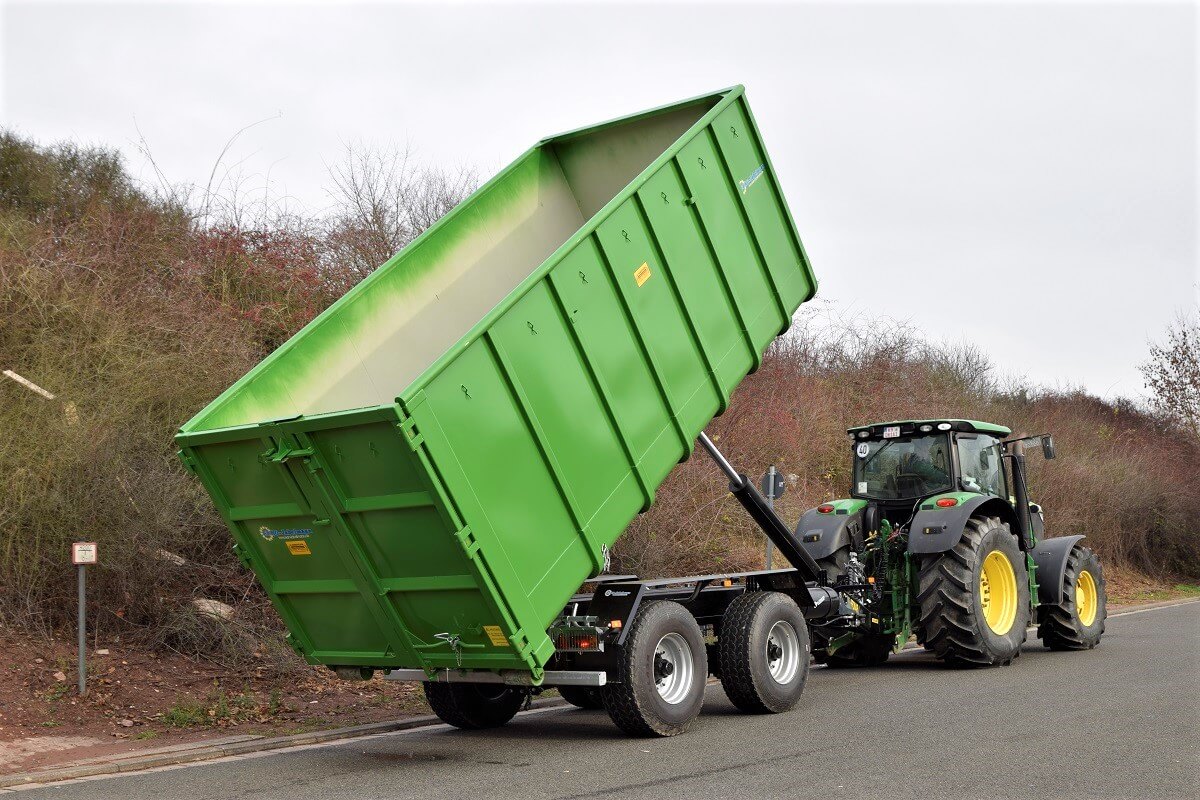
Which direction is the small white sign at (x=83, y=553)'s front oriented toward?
toward the camera

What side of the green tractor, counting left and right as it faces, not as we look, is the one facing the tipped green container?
back

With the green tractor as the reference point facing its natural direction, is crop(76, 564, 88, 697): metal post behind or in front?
behind

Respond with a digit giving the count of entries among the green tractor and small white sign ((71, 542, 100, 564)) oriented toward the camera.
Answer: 1

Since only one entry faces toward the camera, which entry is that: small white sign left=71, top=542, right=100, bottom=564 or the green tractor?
the small white sign

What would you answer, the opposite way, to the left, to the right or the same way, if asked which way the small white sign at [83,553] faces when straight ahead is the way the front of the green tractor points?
to the right

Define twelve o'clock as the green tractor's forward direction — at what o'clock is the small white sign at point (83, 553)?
The small white sign is roughly at 6 o'clock from the green tractor.

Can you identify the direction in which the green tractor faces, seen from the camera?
facing away from the viewer and to the right of the viewer
